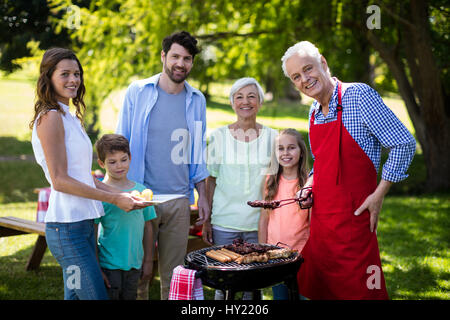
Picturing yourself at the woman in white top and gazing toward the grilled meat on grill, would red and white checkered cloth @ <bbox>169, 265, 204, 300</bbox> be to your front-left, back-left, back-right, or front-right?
front-right

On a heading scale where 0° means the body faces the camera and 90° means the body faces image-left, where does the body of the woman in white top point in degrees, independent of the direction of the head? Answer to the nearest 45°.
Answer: approximately 270°

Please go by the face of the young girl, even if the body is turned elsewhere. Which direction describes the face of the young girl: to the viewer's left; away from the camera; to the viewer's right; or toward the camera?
toward the camera

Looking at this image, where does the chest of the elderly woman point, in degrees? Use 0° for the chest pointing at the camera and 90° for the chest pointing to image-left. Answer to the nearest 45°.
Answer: approximately 0°

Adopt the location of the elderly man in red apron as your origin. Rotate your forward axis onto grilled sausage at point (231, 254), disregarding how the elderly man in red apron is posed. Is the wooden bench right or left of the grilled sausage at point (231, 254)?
right

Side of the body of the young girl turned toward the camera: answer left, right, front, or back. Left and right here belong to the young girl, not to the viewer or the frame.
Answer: front

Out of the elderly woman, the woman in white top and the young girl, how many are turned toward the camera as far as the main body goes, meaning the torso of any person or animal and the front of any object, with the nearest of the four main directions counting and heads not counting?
2

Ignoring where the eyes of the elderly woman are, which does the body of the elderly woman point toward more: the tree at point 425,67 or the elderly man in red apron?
the elderly man in red apron

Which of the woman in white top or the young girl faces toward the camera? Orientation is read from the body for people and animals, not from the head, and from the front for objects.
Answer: the young girl

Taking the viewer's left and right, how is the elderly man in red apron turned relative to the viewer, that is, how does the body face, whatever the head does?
facing the viewer and to the left of the viewer

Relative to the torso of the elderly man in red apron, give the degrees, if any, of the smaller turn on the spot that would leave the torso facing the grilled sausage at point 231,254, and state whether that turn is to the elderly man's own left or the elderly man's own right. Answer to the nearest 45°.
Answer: approximately 45° to the elderly man's own right

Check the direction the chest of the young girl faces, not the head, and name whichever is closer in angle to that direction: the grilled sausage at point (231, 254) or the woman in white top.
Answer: the grilled sausage

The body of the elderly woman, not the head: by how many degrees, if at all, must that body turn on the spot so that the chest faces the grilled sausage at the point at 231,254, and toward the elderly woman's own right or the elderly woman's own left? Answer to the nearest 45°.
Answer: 0° — they already face it

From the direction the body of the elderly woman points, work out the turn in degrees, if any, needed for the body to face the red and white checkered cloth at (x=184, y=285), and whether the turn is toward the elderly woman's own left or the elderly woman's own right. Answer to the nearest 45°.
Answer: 0° — they already face it

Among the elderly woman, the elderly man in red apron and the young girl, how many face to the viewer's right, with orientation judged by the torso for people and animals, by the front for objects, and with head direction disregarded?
0

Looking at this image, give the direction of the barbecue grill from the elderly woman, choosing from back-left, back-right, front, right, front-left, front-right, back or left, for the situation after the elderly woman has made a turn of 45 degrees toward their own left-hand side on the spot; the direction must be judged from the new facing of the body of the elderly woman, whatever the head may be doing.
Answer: front-right

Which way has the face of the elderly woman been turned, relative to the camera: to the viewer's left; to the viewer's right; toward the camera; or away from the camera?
toward the camera
